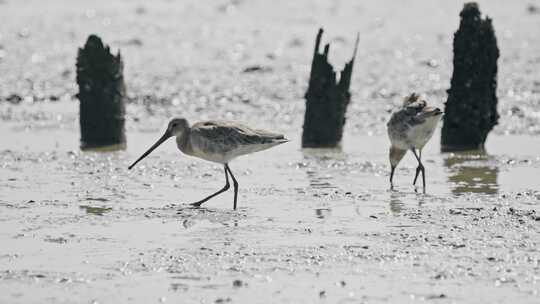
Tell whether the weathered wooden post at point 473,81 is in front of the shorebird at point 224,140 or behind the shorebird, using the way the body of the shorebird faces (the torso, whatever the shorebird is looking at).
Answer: behind

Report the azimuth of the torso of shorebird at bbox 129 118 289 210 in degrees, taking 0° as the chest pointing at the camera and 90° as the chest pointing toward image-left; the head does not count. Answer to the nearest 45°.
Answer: approximately 90°

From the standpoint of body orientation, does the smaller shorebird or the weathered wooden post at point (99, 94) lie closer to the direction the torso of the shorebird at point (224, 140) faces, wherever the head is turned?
the weathered wooden post

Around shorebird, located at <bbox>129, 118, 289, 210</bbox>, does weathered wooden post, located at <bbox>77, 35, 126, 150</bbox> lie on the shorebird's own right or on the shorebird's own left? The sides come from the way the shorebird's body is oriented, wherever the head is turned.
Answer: on the shorebird's own right

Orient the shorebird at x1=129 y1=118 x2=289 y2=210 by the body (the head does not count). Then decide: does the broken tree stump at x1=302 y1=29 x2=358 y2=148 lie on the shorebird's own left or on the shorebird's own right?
on the shorebird's own right
